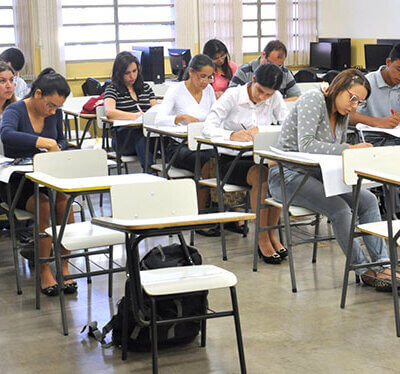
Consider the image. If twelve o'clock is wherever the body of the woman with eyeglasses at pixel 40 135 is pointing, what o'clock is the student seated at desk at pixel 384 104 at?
The student seated at desk is roughly at 10 o'clock from the woman with eyeglasses.

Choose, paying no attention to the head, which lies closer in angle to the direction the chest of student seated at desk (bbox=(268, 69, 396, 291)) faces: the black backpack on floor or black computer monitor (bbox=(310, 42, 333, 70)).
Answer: the black backpack on floor

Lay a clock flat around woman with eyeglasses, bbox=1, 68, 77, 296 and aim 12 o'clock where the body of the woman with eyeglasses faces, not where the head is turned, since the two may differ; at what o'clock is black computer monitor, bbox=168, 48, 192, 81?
The black computer monitor is roughly at 8 o'clock from the woman with eyeglasses.

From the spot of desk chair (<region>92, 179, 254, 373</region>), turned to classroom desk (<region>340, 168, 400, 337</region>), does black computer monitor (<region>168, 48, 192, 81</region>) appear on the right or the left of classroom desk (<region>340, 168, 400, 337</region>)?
left

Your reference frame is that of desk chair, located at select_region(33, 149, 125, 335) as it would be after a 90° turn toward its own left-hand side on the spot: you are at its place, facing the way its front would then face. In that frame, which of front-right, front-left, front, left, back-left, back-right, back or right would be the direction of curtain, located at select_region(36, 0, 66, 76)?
front-left

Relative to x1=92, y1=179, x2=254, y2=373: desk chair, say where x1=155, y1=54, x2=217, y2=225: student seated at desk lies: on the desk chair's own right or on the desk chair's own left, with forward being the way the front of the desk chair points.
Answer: on the desk chair's own left
